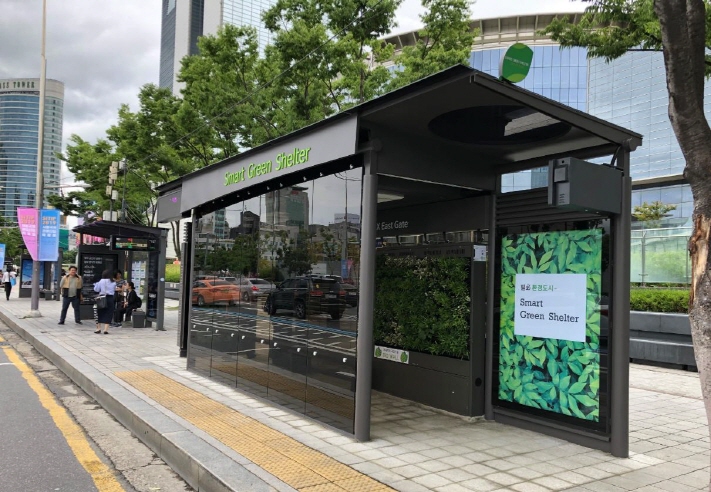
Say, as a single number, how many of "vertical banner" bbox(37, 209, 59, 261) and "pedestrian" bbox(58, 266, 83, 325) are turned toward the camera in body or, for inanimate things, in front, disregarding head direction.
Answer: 2

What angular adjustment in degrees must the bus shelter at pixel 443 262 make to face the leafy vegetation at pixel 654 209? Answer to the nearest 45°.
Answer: approximately 180°

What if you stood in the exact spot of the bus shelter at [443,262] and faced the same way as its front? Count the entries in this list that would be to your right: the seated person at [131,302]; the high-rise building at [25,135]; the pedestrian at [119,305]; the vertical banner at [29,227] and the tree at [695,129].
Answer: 4

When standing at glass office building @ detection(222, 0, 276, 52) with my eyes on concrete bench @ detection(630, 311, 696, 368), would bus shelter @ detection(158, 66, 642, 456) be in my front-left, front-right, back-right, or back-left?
front-right

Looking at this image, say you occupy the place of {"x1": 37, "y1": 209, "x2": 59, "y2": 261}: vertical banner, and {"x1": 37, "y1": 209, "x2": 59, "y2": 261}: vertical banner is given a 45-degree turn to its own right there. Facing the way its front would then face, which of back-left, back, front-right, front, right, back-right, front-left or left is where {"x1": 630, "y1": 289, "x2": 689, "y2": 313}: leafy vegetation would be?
left

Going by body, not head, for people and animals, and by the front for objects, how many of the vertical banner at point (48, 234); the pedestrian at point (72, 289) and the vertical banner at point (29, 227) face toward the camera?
3

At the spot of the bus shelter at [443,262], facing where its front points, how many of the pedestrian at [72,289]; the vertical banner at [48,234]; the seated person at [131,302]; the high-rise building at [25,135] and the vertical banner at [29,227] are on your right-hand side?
5

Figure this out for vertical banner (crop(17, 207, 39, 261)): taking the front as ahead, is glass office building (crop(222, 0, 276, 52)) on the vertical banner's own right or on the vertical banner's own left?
on the vertical banner's own left

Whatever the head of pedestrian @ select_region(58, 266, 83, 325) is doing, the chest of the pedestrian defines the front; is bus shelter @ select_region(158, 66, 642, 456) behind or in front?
in front

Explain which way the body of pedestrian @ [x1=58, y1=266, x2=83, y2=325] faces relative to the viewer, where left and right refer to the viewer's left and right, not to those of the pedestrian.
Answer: facing the viewer

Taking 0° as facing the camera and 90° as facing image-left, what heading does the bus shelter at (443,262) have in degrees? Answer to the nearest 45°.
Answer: approximately 45°

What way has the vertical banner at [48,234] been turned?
toward the camera

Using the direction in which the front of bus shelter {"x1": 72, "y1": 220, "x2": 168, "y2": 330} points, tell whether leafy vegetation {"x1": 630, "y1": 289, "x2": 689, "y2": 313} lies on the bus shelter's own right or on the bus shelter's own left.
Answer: on the bus shelter's own left

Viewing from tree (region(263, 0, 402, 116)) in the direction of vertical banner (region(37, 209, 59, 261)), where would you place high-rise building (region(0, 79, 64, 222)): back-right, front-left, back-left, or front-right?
front-right

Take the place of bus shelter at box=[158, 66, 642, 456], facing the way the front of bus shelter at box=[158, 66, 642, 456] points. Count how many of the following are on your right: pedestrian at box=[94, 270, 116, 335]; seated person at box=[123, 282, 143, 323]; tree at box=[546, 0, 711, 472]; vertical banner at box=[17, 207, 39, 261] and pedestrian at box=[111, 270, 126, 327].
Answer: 4

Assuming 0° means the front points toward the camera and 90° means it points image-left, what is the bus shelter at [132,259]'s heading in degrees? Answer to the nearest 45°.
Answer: approximately 45°

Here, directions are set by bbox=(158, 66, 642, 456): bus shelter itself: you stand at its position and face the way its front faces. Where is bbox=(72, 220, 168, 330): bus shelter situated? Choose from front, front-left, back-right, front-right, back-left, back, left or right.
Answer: right
